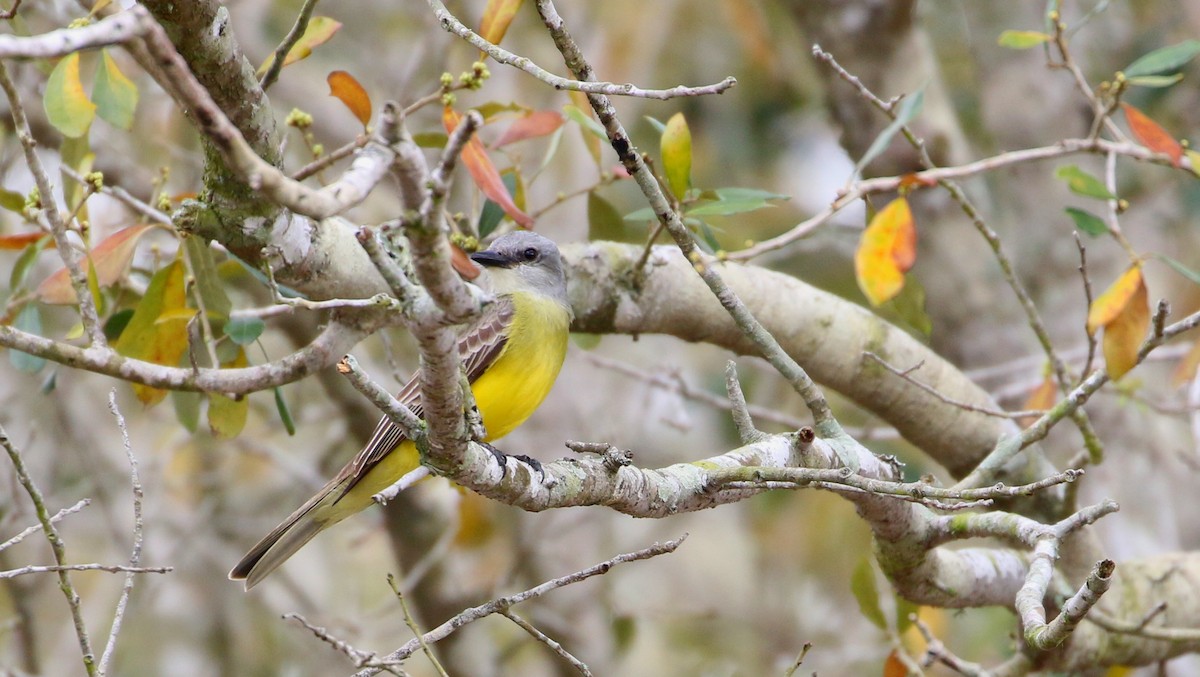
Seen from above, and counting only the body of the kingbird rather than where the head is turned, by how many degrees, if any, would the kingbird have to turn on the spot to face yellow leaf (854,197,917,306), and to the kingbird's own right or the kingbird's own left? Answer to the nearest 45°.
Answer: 0° — it already faces it

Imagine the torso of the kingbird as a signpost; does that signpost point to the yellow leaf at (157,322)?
no

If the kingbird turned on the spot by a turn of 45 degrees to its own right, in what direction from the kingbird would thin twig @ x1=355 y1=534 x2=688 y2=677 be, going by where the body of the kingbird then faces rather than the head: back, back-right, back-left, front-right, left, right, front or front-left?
front

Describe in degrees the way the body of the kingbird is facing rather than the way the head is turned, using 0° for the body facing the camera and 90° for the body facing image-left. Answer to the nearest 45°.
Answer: approximately 315°

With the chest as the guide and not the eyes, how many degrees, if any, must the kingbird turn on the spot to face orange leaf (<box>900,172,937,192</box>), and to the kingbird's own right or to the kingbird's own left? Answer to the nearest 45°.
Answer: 0° — it already faces it

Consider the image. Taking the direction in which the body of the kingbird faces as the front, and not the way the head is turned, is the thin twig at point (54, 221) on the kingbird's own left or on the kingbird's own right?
on the kingbird's own right

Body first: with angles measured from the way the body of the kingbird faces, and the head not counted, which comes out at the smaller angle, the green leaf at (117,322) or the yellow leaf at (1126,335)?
the yellow leaf

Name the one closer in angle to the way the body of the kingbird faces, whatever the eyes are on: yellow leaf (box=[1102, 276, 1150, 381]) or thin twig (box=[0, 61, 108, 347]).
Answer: the yellow leaf

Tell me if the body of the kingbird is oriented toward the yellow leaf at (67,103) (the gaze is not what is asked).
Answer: no
